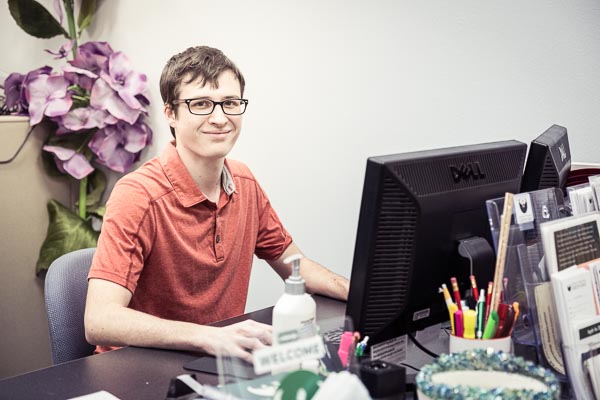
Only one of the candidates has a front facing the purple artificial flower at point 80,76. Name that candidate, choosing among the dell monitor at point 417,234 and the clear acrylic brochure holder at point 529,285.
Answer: the dell monitor

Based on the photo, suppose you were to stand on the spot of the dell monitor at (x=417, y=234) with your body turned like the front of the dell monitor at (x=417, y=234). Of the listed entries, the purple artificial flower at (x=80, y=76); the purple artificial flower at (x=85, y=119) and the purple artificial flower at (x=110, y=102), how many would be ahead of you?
3

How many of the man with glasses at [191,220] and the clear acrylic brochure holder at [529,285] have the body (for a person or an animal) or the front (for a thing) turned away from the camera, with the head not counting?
0

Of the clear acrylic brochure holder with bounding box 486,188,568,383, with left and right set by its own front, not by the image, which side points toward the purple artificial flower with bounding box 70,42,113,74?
back

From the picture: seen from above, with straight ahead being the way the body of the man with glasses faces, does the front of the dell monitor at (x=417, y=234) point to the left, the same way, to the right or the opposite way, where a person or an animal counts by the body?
the opposite way

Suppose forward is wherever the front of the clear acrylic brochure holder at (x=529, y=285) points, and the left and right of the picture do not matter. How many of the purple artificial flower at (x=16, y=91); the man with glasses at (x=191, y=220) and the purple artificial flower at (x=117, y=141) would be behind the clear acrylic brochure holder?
3

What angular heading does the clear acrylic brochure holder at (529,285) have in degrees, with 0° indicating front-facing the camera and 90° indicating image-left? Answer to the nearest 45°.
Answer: approximately 315°

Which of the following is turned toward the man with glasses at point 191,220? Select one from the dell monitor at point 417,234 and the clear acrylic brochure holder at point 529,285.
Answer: the dell monitor

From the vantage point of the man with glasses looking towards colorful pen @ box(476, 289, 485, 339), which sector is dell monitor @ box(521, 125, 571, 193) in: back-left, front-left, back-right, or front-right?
front-left

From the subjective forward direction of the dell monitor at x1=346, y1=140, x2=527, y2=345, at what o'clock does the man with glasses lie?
The man with glasses is roughly at 12 o'clock from the dell monitor.

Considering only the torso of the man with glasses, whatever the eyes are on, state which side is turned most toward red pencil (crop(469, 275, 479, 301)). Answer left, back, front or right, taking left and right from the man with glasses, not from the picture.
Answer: front

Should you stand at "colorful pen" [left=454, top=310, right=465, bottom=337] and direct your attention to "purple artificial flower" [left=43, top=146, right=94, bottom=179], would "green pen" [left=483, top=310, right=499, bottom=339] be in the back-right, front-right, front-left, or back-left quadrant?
back-right

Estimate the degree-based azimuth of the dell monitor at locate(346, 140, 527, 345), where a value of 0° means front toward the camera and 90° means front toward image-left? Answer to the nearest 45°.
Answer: approximately 135°

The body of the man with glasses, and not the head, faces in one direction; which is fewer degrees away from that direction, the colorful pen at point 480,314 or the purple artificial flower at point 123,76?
the colorful pen
